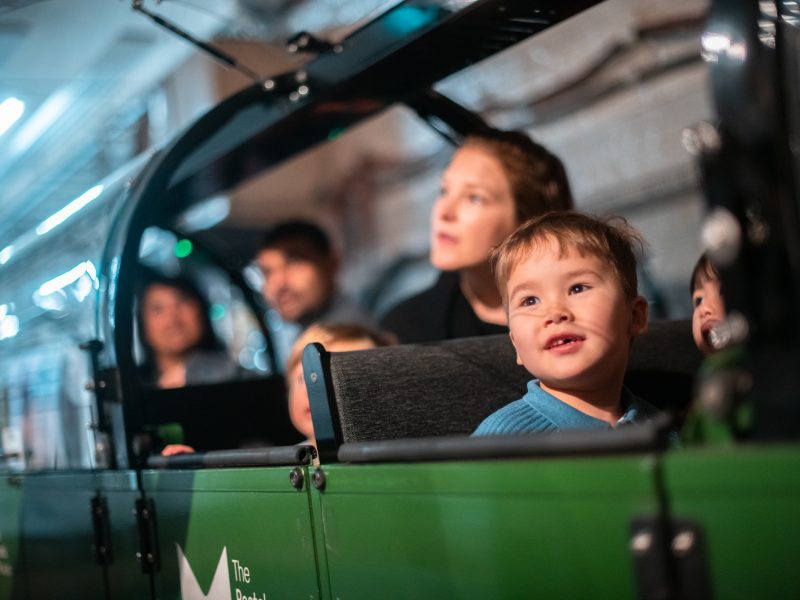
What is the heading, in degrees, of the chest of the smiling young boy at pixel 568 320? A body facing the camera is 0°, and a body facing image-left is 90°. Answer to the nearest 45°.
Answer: approximately 45°

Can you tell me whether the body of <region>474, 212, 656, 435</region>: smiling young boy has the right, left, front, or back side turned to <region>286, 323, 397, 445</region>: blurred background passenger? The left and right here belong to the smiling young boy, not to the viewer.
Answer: right

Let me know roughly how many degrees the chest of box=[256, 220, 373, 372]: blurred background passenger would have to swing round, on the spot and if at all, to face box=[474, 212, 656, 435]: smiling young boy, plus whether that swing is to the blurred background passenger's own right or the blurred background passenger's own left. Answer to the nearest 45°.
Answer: approximately 45° to the blurred background passenger's own left
